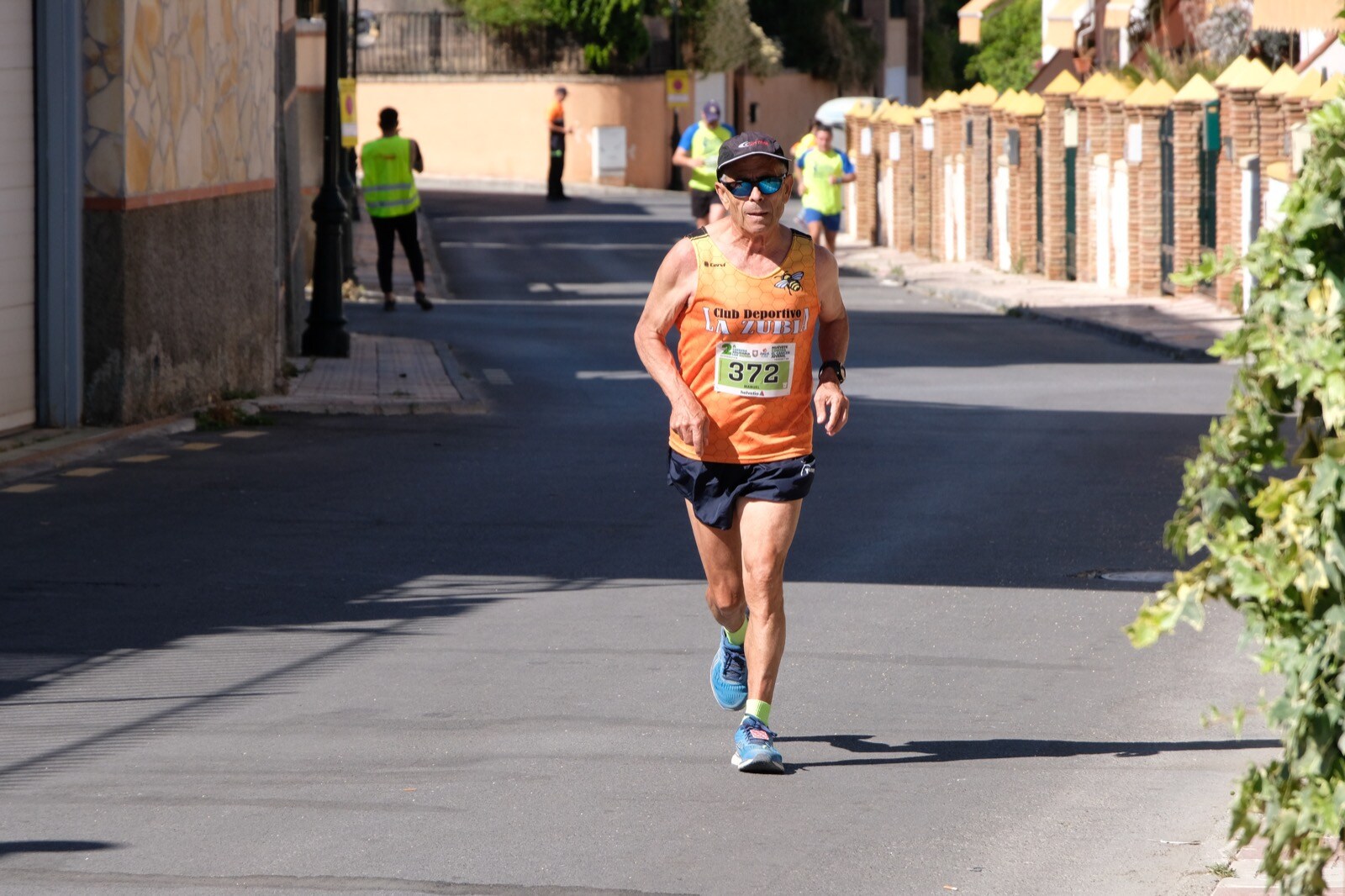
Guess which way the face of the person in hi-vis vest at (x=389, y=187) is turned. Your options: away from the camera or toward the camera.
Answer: away from the camera

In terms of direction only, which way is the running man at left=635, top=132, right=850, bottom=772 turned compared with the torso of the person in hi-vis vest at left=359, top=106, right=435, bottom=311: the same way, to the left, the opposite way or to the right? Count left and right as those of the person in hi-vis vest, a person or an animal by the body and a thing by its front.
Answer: the opposite way

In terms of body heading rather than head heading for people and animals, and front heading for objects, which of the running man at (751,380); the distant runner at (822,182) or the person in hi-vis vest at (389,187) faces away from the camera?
the person in hi-vis vest

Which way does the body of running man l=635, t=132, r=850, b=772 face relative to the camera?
toward the camera

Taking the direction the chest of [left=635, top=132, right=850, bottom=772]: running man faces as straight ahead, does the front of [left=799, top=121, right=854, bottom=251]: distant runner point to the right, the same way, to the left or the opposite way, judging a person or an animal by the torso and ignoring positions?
the same way

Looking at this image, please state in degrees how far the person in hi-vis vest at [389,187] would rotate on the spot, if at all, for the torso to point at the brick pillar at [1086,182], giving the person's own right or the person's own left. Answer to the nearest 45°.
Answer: approximately 45° to the person's own right

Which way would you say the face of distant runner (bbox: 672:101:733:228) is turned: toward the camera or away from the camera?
toward the camera

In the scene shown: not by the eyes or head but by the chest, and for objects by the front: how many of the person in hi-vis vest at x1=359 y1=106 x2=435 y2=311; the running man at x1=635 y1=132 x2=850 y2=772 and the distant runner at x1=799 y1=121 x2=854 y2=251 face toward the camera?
2

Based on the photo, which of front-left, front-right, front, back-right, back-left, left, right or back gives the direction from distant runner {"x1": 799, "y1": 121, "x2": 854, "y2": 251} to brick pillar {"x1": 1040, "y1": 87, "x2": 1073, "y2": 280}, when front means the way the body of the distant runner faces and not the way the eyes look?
back-left

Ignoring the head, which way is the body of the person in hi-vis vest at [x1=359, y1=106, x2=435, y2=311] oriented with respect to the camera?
away from the camera

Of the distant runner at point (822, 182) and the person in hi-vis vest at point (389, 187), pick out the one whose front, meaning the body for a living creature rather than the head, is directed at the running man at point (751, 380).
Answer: the distant runner

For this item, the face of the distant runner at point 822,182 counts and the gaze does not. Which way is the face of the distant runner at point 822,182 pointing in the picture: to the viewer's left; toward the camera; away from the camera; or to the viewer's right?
toward the camera

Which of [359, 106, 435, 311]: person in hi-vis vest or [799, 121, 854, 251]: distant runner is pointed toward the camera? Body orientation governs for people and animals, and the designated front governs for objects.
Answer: the distant runner

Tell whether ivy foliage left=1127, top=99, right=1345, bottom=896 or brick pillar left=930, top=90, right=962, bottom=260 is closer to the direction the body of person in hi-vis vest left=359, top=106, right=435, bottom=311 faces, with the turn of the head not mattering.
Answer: the brick pillar

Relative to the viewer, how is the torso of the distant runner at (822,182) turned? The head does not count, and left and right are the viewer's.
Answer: facing the viewer

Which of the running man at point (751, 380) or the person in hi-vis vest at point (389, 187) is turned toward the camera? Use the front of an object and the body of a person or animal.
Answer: the running man

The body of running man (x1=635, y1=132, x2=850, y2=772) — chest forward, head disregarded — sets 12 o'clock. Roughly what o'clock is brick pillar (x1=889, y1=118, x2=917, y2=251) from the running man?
The brick pillar is roughly at 6 o'clock from the running man.
